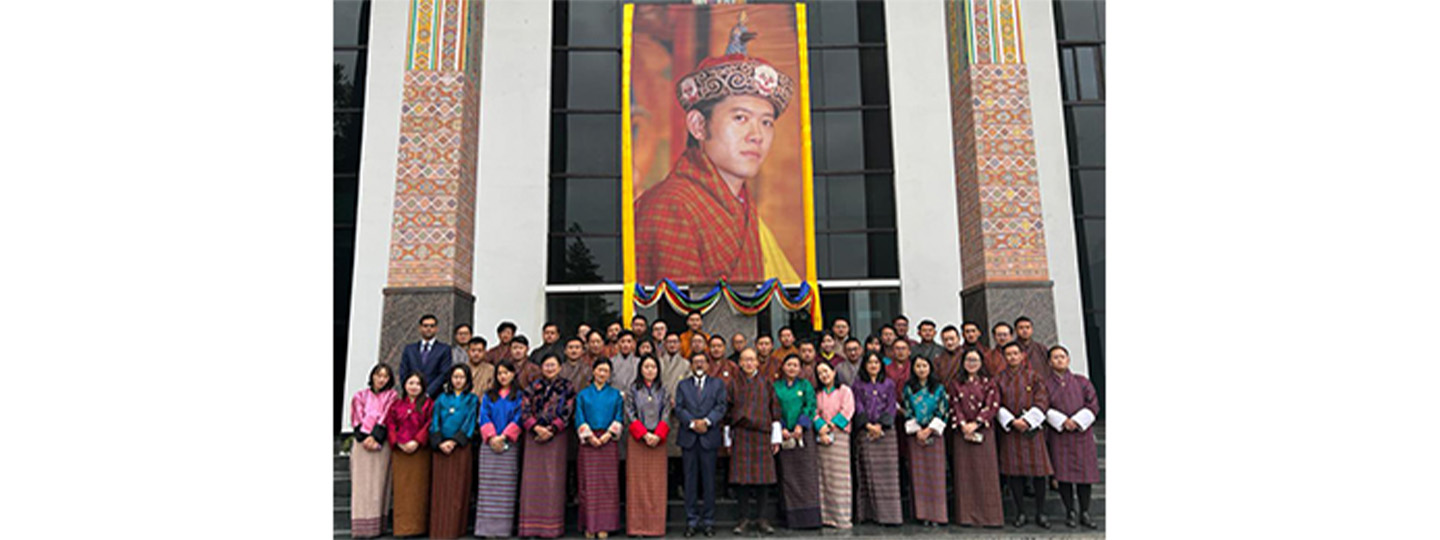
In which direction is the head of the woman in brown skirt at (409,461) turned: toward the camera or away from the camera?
toward the camera

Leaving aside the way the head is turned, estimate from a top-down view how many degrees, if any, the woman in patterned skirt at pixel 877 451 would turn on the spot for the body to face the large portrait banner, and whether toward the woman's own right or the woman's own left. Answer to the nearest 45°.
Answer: approximately 135° to the woman's own right

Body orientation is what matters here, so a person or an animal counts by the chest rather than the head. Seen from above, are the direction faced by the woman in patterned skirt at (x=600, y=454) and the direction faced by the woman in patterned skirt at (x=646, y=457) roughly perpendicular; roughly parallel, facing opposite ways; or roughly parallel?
roughly parallel

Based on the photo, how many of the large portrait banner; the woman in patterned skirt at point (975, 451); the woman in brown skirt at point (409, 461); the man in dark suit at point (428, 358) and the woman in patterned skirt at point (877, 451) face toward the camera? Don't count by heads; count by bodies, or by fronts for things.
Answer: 5

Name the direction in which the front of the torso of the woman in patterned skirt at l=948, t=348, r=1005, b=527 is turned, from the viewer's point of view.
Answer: toward the camera

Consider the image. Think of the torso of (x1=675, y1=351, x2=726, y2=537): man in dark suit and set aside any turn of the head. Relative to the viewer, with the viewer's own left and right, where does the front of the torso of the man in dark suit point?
facing the viewer

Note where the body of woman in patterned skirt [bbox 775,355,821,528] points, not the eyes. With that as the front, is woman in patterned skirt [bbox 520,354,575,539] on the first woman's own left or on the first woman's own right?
on the first woman's own right

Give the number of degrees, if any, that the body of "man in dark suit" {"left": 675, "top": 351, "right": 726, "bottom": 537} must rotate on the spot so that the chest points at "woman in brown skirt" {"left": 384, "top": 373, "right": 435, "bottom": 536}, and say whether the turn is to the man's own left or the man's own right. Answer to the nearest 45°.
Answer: approximately 90° to the man's own right

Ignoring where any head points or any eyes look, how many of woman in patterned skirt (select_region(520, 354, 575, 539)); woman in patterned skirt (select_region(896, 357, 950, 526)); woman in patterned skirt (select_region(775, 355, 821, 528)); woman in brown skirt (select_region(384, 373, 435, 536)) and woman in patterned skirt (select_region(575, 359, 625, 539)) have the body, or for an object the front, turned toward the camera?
5

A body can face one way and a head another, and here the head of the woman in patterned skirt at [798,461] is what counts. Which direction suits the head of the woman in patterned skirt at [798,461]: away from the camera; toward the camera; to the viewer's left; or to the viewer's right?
toward the camera

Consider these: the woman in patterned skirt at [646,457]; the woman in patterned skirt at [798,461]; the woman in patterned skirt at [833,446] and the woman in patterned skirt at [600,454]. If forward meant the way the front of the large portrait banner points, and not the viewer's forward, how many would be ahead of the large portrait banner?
4

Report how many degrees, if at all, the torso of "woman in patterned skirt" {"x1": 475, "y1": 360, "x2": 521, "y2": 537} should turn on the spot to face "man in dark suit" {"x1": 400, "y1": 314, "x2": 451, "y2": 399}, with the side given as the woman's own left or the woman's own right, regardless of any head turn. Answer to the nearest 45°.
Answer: approximately 135° to the woman's own right

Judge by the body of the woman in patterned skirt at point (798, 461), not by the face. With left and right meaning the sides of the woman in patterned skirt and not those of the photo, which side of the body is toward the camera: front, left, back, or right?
front

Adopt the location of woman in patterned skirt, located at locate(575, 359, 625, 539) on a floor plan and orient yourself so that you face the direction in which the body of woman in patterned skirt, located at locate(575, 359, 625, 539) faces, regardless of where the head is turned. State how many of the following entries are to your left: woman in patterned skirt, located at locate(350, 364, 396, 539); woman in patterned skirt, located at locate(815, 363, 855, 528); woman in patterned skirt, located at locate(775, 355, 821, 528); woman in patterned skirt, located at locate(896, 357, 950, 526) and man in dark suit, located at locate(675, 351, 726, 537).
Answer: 4

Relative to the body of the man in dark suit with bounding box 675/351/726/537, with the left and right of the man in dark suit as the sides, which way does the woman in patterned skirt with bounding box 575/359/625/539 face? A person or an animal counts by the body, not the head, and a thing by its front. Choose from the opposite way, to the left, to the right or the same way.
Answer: the same way

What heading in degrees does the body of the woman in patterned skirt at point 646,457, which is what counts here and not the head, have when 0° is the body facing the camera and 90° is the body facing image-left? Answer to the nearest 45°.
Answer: approximately 0°

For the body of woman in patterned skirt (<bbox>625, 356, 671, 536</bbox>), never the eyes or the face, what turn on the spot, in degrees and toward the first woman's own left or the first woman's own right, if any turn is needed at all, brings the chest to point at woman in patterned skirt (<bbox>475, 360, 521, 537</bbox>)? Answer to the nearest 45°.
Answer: approximately 90° to the first woman's own right

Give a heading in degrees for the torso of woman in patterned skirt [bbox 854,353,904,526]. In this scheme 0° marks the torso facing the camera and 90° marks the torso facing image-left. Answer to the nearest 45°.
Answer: approximately 0°

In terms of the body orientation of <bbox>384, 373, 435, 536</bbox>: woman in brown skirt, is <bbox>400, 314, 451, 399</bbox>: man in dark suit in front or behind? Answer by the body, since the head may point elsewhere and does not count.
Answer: behind
